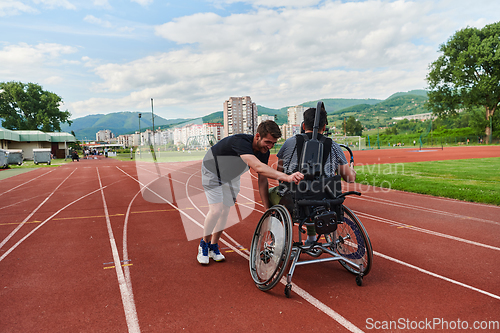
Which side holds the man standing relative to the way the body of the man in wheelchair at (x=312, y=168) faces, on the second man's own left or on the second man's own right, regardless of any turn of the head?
on the second man's own left

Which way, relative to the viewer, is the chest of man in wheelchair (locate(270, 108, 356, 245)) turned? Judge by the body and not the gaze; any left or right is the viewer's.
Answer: facing away from the viewer
